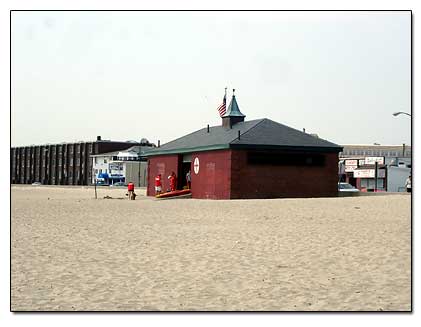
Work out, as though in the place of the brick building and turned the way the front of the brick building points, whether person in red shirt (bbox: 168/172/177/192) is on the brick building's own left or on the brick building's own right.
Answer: on the brick building's own right
